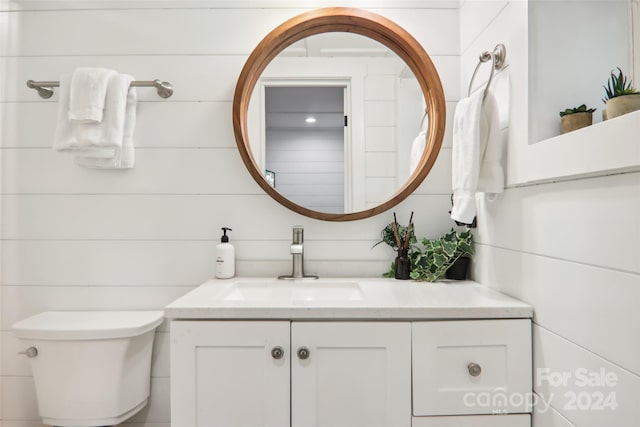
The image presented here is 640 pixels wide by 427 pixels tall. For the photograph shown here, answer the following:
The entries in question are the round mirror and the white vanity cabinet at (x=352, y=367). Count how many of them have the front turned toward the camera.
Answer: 2

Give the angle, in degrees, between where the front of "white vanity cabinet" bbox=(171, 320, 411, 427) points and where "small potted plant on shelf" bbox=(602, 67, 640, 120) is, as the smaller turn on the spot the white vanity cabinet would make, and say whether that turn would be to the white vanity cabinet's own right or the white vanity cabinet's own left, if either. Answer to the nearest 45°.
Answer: approximately 45° to the white vanity cabinet's own left

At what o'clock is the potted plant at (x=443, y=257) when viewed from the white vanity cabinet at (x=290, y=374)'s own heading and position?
The potted plant is roughly at 8 o'clock from the white vanity cabinet.

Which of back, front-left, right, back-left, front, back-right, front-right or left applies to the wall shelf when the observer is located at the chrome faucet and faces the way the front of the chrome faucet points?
front-left

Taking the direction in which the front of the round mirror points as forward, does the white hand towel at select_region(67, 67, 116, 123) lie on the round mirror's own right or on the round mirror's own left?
on the round mirror's own right
